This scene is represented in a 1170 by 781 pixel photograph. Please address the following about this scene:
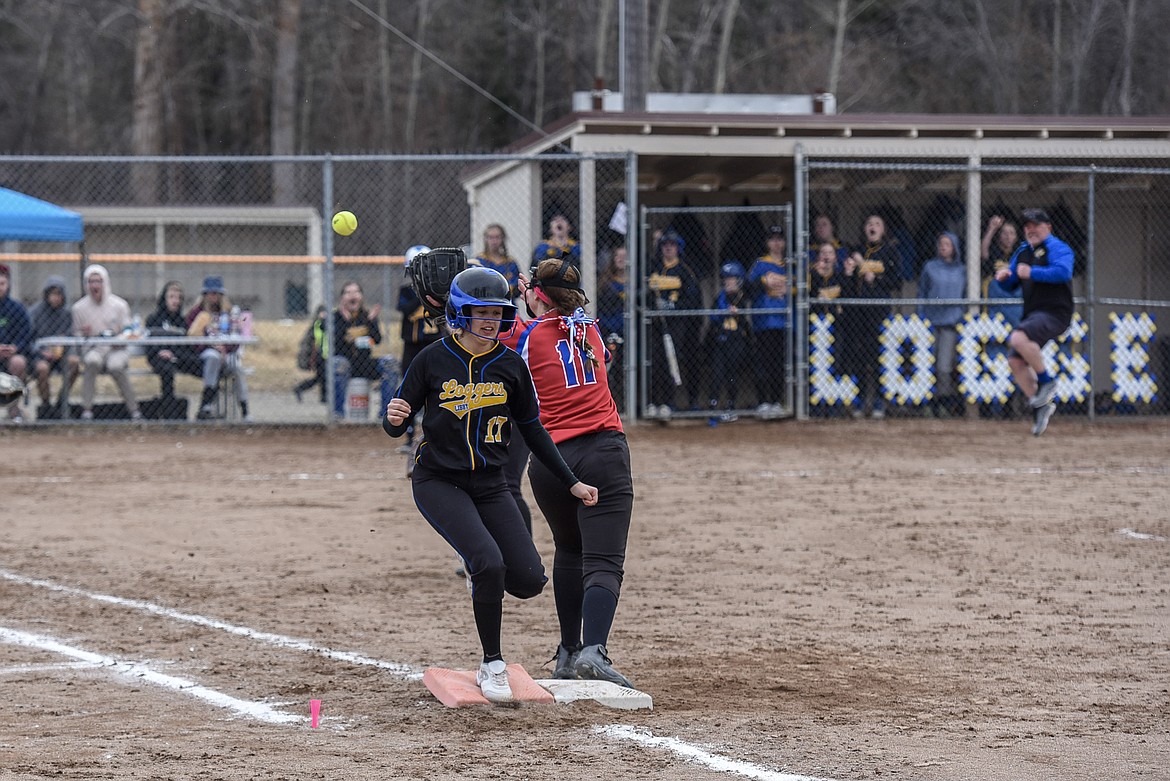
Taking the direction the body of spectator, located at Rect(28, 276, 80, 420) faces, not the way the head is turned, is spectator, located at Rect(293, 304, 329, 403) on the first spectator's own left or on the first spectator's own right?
on the first spectator's own left

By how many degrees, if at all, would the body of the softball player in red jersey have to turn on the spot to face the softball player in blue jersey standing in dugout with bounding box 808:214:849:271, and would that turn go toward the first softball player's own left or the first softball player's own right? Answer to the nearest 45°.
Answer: approximately 45° to the first softball player's own right

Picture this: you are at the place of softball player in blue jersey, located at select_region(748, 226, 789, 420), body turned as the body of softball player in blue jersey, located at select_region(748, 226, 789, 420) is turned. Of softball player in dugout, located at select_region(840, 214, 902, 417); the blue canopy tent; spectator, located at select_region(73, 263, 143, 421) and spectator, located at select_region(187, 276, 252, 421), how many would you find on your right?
3

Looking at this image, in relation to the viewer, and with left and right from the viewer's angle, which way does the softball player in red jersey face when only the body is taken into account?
facing away from the viewer and to the left of the viewer

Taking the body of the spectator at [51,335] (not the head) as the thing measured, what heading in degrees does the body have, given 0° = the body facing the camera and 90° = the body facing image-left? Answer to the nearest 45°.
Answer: approximately 0°

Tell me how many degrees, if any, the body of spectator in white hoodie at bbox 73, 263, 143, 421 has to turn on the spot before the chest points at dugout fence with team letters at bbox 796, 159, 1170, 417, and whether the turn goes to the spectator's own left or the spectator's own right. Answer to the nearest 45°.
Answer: approximately 90° to the spectator's own left

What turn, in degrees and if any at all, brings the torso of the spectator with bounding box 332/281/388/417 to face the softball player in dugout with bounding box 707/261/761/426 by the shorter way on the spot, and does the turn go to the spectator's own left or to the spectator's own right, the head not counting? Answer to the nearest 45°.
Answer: approximately 90° to the spectator's own left

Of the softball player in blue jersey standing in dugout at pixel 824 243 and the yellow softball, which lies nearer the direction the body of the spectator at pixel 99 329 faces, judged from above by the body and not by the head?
the yellow softball
